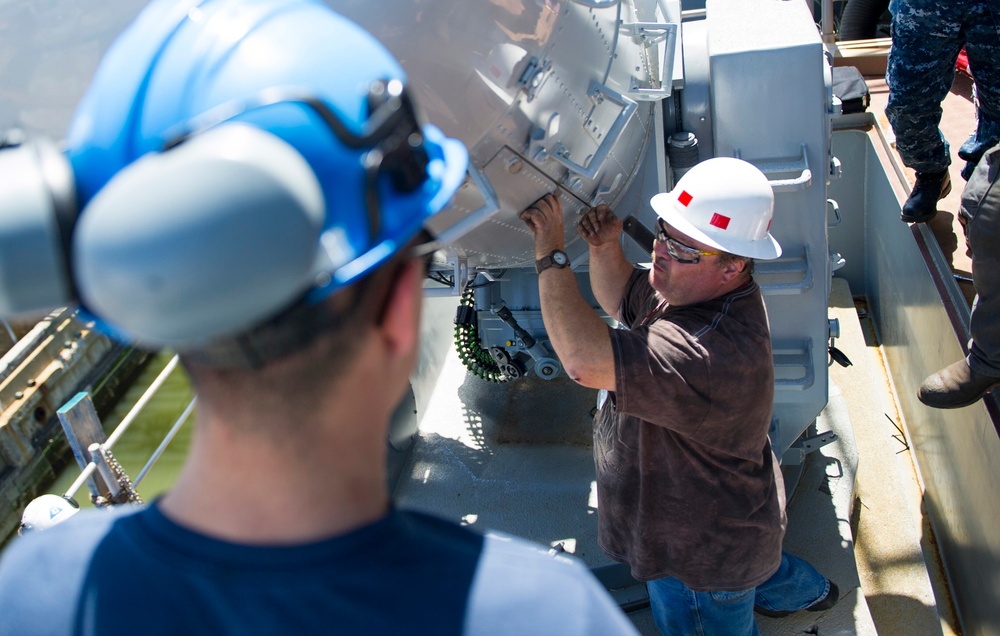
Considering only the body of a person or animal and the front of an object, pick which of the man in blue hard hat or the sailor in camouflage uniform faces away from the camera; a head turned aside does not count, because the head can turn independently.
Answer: the man in blue hard hat

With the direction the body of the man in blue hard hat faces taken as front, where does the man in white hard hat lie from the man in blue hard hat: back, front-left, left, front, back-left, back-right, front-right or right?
front-right

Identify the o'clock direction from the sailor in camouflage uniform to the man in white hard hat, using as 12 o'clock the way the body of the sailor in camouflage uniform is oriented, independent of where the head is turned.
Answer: The man in white hard hat is roughly at 11 o'clock from the sailor in camouflage uniform.

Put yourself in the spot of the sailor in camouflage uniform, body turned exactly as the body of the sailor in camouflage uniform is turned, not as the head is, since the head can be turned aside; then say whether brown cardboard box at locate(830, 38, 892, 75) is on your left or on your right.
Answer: on your right

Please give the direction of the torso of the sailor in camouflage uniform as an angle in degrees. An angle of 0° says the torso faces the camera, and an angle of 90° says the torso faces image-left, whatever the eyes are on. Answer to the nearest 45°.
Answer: approximately 45°

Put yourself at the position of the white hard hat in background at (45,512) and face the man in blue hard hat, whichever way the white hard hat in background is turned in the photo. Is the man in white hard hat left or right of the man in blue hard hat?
left

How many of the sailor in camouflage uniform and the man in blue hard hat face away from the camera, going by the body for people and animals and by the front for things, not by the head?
1

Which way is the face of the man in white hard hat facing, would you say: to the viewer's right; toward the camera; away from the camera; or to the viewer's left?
to the viewer's left

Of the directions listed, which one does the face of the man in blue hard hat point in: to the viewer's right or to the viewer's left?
to the viewer's right

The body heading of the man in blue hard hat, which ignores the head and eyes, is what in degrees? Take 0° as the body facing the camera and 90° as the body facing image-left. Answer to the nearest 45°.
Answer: approximately 180°
